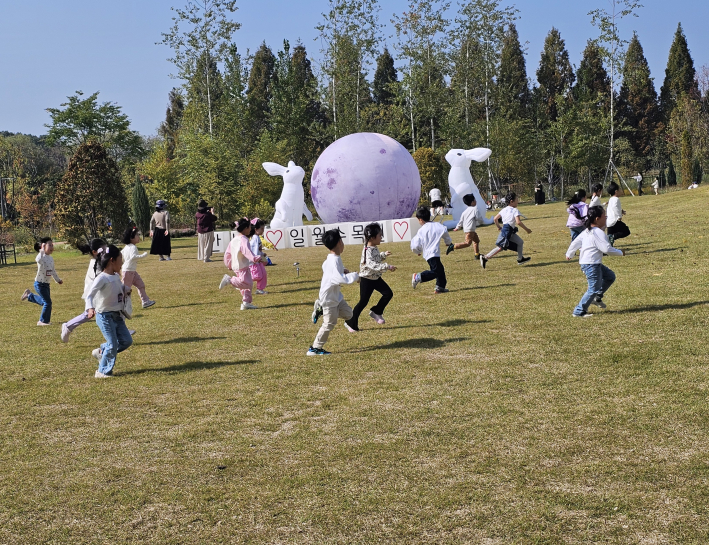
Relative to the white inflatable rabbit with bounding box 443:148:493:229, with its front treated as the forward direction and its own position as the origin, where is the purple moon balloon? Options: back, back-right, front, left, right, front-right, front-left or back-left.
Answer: front-left

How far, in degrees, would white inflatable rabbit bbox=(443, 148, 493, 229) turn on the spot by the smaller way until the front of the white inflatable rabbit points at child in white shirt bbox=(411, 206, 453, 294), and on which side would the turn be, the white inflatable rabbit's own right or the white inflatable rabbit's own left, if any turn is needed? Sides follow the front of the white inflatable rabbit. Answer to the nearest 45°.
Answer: approximately 90° to the white inflatable rabbit's own left

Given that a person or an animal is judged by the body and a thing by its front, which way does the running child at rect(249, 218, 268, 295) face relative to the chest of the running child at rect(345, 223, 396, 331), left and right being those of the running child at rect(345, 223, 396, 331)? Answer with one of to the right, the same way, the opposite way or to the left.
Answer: the same way

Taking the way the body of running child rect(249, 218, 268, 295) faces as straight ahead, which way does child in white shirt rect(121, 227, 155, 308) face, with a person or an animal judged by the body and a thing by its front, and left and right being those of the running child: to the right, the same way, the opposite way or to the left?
the same way

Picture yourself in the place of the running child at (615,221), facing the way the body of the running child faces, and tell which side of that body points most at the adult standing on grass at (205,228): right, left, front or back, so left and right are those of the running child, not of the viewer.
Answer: back
